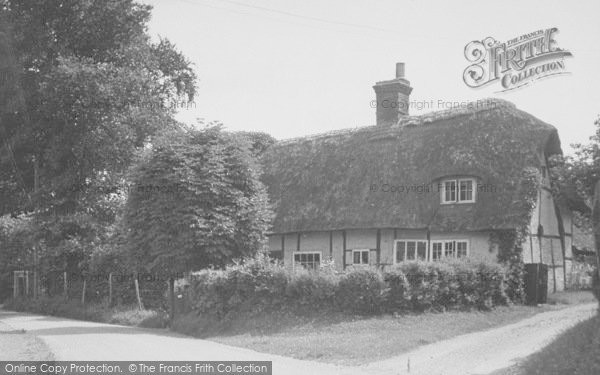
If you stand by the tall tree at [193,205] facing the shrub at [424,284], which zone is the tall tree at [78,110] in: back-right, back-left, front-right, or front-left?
back-left

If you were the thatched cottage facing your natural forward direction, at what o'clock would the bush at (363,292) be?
The bush is roughly at 11 o'clock from the thatched cottage.

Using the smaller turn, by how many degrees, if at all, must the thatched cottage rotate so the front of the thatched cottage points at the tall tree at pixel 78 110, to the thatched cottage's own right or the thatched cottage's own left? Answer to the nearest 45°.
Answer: approximately 45° to the thatched cottage's own right

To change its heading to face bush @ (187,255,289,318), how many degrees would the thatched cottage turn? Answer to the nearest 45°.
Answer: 0° — it already faces it

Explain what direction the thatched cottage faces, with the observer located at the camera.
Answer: facing the viewer and to the left of the viewer

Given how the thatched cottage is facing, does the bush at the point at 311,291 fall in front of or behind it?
in front
